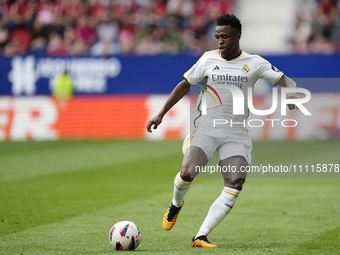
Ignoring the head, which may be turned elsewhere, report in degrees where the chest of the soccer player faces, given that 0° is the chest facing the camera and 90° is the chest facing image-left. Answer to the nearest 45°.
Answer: approximately 0°

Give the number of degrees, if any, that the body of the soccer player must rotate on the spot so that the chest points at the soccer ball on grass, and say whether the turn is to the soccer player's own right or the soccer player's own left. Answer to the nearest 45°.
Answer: approximately 45° to the soccer player's own right
